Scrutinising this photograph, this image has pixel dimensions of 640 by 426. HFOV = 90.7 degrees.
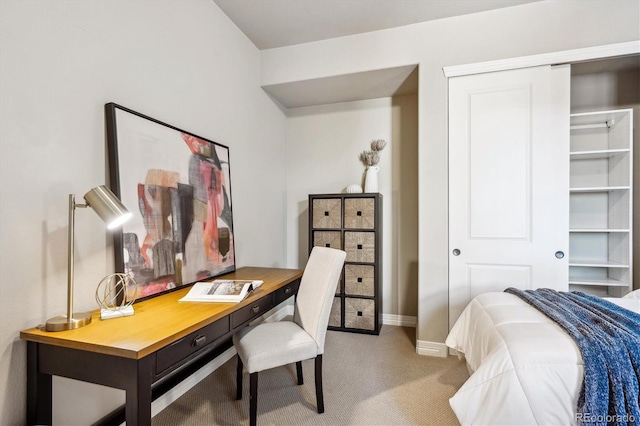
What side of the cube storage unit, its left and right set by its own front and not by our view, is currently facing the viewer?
front

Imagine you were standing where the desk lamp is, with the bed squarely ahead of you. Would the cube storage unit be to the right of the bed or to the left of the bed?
left

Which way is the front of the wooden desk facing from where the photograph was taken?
facing the viewer and to the right of the viewer

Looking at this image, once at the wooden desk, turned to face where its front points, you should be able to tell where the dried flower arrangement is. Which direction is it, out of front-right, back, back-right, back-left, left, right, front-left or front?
left

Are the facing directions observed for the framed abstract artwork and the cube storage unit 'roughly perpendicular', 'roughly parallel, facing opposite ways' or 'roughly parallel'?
roughly perpendicular

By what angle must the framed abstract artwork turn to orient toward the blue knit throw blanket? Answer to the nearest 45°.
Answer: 0° — it already faces it

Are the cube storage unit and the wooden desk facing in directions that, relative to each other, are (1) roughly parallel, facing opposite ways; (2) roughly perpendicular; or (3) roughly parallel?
roughly perpendicular

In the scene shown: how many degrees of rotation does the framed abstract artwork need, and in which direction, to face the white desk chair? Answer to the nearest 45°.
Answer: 0° — it already faces it
